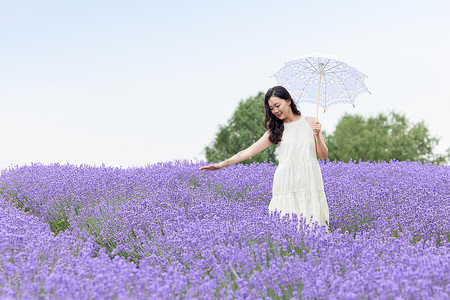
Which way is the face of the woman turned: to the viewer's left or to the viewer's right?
to the viewer's left

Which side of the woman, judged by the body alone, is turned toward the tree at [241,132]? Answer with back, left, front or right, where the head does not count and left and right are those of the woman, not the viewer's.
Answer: back

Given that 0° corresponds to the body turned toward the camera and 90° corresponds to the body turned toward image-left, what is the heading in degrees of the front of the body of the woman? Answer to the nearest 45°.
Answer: approximately 0°

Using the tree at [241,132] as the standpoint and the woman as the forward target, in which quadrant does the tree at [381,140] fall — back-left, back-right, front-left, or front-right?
back-left

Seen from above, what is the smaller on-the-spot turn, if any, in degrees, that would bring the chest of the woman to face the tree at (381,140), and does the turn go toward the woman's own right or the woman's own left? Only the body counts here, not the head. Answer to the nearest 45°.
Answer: approximately 180°
